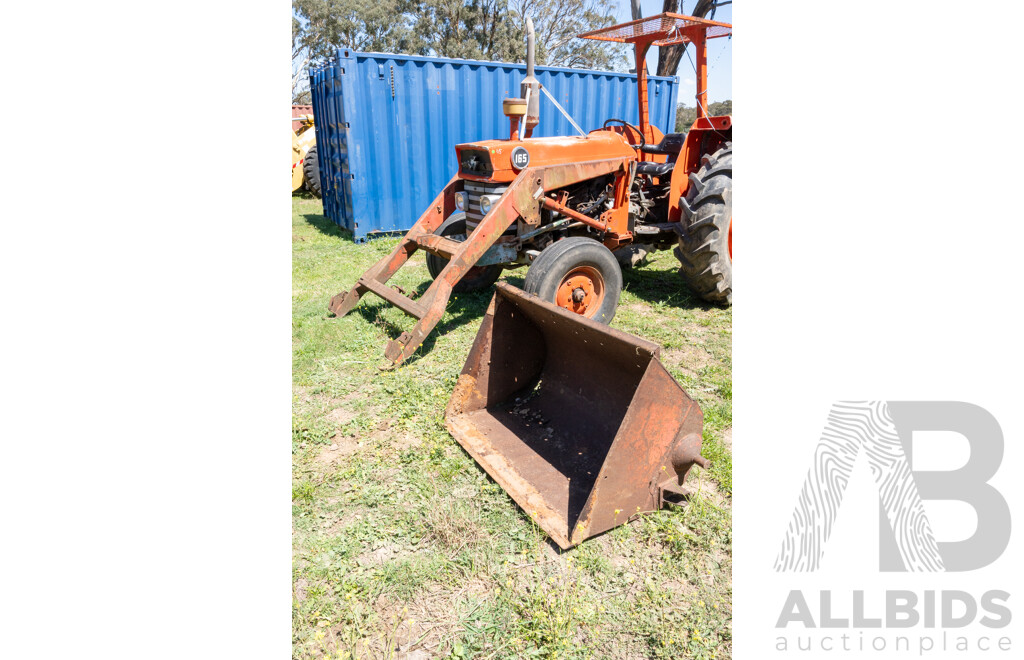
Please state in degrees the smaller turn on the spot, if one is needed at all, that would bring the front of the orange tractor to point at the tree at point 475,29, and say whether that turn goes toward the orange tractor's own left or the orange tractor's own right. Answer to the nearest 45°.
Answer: approximately 135° to the orange tractor's own right

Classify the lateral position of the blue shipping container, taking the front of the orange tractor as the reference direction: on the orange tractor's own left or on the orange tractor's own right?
on the orange tractor's own right

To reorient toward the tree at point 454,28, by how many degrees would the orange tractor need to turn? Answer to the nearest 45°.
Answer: approximately 135° to its right

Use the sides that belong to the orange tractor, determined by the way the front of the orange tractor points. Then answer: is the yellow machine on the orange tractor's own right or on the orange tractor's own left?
on the orange tractor's own right

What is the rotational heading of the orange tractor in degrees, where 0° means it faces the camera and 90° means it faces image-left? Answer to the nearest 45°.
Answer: approximately 45°

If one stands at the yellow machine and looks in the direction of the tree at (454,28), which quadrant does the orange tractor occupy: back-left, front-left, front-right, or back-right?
back-right
